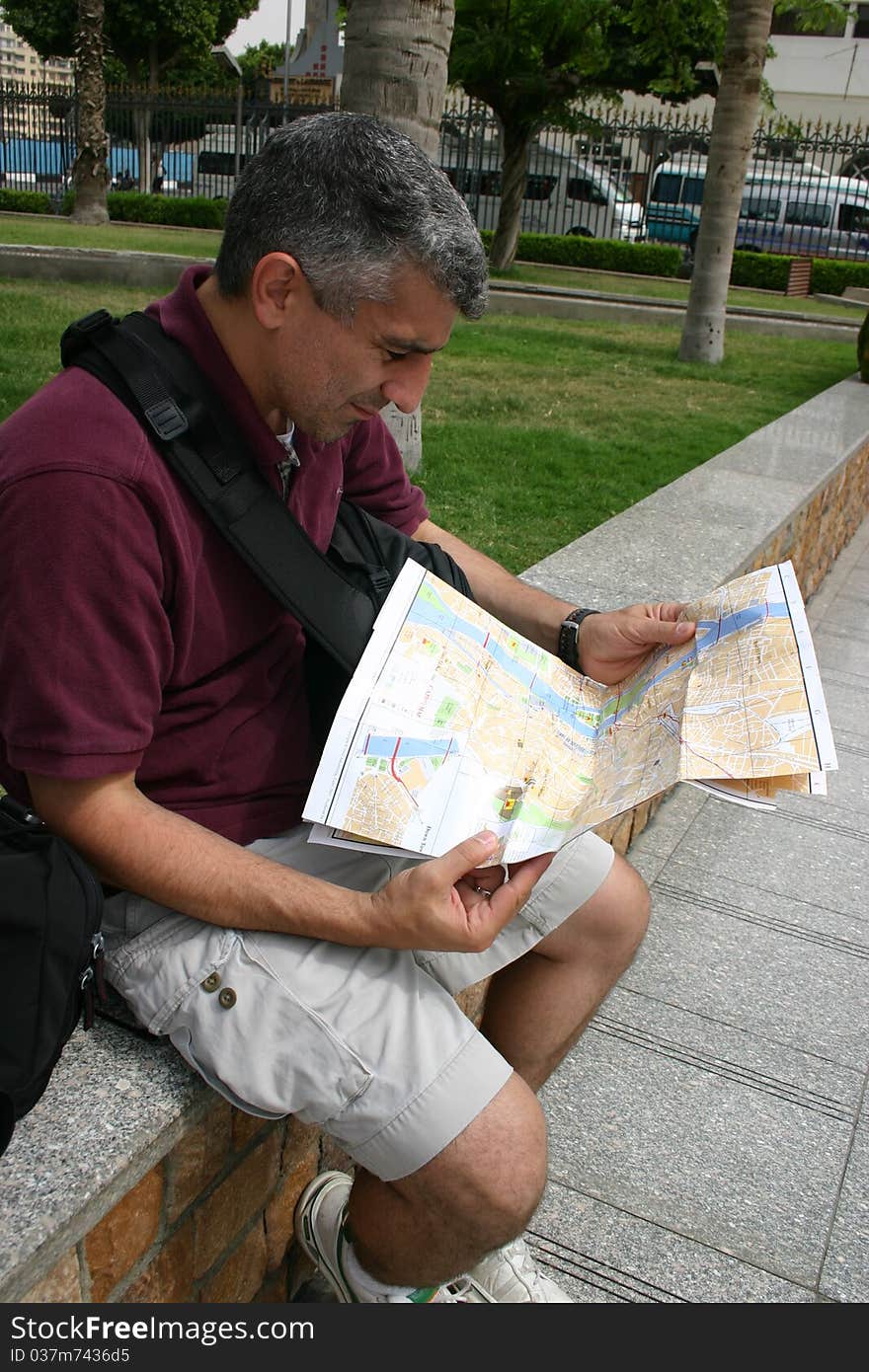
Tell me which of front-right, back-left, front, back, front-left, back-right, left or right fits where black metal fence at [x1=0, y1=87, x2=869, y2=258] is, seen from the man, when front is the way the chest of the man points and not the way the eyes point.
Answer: back-left

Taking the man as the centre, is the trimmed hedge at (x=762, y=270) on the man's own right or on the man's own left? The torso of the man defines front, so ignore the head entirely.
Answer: on the man's own left

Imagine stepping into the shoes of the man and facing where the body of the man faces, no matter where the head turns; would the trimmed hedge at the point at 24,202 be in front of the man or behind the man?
behind

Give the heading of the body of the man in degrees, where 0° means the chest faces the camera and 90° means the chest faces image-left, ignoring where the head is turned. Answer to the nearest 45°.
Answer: approximately 315°

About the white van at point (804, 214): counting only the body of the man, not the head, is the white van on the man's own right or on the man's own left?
on the man's own left

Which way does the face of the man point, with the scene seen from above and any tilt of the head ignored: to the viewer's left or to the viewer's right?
to the viewer's right

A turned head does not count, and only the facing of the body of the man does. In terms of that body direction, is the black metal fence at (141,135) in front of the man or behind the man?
behind

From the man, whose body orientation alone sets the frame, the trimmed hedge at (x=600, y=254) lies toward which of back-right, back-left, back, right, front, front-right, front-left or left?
back-left

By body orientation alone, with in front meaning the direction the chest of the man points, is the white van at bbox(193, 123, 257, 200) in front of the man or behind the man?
behind
